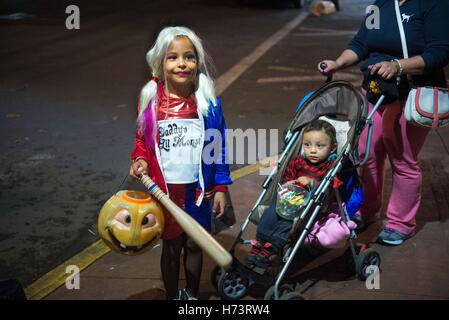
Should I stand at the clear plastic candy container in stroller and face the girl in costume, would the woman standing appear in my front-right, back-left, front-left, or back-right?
back-right

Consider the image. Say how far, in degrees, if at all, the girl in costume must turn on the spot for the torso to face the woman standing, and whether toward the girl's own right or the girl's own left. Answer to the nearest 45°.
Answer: approximately 135° to the girl's own left

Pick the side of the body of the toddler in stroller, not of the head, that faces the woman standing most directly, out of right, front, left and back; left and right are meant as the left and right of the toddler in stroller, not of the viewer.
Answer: back

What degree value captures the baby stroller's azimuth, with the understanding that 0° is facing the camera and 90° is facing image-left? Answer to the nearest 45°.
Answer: approximately 45°

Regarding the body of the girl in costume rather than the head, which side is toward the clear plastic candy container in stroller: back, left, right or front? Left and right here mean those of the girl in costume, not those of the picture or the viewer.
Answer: left

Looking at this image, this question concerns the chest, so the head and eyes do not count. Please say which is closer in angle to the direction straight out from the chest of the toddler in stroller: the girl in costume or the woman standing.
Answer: the girl in costume

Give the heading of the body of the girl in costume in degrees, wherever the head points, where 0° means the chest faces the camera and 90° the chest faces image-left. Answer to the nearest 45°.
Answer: approximately 0°
